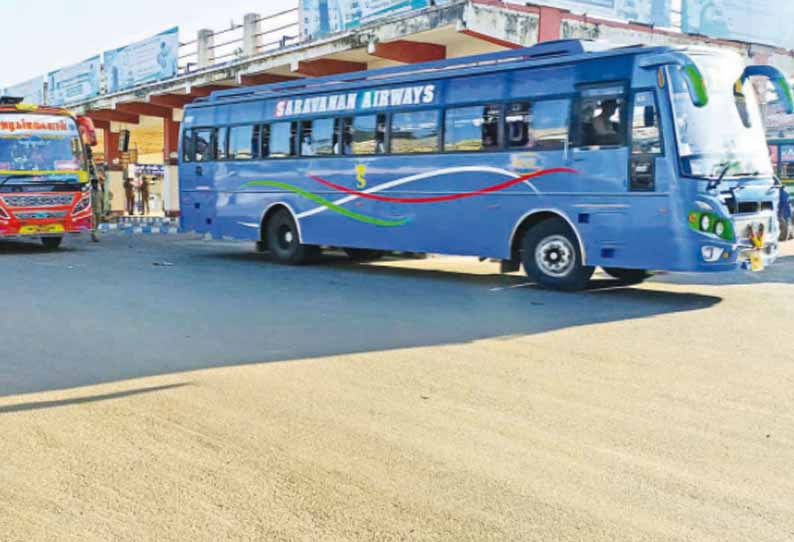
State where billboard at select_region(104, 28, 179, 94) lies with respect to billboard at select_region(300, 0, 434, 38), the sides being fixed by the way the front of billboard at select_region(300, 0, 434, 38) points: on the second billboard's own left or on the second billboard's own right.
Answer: on the second billboard's own right

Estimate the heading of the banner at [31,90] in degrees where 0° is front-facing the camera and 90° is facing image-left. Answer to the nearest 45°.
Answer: approximately 45°

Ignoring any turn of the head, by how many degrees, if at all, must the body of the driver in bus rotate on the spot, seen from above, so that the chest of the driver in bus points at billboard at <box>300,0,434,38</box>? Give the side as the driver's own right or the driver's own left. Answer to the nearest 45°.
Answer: approximately 180°

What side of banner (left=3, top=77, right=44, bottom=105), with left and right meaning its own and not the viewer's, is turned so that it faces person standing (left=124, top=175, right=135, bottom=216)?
left

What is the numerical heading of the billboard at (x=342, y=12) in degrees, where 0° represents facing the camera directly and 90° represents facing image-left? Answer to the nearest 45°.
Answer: approximately 45°

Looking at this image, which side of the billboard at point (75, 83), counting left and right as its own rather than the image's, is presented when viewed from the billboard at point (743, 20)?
left

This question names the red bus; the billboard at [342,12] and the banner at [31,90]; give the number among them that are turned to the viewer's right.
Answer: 0

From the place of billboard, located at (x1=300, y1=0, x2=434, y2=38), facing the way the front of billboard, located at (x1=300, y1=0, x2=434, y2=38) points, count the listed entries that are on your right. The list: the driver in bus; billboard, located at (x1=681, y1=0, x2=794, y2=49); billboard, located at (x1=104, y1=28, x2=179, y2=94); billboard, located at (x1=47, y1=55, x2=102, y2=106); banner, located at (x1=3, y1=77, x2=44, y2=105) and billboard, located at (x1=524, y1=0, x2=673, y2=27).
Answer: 3

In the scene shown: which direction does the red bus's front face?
toward the camera

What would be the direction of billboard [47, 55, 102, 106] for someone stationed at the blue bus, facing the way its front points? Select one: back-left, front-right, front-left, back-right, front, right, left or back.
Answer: back

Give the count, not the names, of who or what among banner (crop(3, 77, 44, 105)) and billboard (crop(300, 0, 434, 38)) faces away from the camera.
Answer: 0

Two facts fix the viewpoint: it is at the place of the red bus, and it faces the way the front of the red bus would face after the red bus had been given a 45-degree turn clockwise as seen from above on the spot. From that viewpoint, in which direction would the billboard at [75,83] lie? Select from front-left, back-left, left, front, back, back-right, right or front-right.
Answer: back-right

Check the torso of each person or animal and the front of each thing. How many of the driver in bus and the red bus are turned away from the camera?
0

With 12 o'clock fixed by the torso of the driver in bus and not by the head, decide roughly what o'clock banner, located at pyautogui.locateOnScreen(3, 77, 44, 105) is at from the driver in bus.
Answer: The banner is roughly at 6 o'clock from the driver in bus.

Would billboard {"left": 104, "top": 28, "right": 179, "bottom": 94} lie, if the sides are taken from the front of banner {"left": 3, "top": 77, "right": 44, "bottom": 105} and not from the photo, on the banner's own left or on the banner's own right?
on the banner's own left

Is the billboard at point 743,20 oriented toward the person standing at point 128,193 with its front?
no

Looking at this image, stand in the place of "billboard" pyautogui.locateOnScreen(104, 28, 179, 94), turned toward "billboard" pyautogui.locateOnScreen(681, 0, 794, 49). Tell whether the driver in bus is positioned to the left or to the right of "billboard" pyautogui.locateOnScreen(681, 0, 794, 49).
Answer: right
